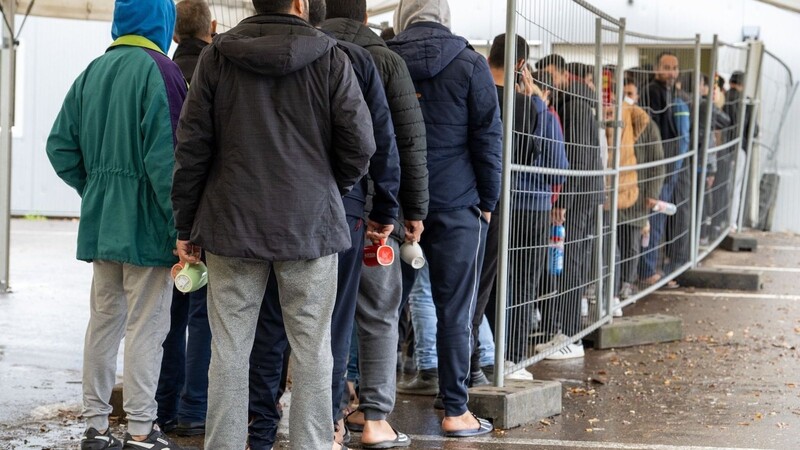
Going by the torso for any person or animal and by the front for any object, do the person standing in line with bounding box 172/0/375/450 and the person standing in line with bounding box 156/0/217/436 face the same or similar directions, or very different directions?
same or similar directions

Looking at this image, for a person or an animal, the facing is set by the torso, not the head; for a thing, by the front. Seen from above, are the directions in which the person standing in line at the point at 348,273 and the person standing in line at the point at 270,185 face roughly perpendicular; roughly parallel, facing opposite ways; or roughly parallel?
roughly parallel

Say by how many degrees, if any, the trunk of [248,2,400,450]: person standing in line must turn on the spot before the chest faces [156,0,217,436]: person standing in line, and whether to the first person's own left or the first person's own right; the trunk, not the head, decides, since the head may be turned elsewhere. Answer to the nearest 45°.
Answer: approximately 45° to the first person's own left

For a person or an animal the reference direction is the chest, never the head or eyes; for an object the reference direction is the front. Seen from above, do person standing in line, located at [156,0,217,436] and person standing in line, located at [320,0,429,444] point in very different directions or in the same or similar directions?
same or similar directions

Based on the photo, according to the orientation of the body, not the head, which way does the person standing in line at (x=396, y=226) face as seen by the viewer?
away from the camera

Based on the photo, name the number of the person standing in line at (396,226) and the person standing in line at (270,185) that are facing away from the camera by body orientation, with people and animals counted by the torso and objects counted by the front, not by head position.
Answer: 2

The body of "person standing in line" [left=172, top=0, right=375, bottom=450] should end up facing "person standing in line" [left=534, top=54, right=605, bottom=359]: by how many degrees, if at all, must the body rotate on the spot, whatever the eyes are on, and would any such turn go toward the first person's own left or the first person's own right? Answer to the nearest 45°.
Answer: approximately 45° to the first person's own right

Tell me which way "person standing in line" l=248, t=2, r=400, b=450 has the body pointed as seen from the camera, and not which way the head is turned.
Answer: away from the camera

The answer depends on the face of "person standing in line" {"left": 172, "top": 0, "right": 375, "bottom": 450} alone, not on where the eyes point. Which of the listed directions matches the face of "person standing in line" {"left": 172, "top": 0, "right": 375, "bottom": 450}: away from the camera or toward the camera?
away from the camera

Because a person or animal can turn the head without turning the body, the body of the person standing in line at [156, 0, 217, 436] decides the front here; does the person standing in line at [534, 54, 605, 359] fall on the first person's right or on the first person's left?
on the first person's right

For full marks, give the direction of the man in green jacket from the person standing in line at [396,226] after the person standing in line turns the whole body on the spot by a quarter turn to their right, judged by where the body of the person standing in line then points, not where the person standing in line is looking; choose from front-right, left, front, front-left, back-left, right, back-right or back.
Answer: back
